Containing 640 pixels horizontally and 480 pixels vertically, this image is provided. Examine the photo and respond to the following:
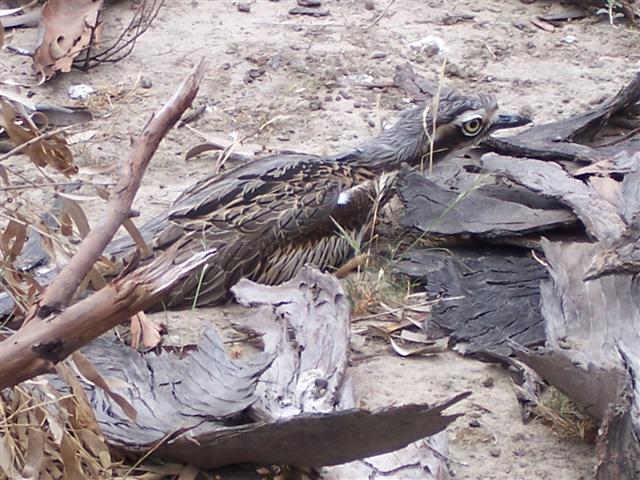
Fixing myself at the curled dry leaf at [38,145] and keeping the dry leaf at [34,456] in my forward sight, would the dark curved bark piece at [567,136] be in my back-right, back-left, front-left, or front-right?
back-left

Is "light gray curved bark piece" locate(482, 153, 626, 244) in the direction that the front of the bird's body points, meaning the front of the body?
yes

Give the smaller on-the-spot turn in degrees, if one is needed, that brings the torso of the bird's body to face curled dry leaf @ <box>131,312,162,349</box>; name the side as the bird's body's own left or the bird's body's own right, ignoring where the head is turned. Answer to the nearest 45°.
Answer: approximately 135° to the bird's body's own right

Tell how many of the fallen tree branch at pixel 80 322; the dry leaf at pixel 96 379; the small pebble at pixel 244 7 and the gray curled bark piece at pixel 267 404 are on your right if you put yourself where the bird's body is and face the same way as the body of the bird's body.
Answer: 3

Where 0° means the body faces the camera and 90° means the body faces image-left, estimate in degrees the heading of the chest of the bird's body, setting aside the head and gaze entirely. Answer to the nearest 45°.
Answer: approximately 270°

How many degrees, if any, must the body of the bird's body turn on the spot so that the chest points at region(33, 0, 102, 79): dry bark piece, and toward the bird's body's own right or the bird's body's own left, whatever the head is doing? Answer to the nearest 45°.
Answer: approximately 135° to the bird's body's own left

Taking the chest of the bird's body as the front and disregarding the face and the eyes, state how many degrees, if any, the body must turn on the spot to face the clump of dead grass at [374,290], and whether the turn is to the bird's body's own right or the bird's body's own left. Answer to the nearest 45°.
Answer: approximately 45° to the bird's body's own right

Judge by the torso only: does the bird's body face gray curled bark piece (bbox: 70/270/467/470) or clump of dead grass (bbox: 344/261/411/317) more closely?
the clump of dead grass

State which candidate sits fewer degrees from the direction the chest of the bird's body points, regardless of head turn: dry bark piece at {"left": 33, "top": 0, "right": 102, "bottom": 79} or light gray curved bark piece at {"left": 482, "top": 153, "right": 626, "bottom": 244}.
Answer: the light gray curved bark piece

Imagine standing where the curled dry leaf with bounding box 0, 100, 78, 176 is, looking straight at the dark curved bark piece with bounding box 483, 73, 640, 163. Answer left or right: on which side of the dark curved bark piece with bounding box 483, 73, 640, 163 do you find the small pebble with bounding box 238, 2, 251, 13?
left
